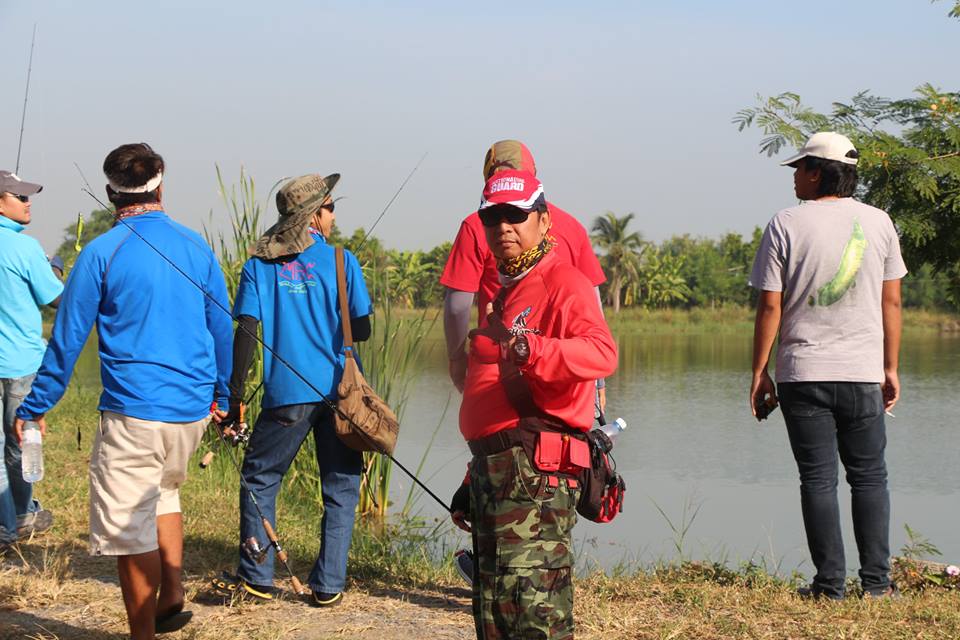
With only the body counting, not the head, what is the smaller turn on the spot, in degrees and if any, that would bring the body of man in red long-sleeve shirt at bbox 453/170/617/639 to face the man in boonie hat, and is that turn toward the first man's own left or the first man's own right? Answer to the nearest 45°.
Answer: approximately 90° to the first man's own right

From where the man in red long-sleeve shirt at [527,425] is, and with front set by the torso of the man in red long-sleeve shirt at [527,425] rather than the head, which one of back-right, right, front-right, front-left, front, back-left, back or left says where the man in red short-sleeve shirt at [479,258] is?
back-right

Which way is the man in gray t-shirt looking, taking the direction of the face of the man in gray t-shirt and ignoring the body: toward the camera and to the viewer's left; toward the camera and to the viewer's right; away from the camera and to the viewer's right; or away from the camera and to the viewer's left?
away from the camera and to the viewer's left

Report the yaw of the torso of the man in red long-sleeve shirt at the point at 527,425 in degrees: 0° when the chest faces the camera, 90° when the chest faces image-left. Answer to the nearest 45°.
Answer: approximately 45°

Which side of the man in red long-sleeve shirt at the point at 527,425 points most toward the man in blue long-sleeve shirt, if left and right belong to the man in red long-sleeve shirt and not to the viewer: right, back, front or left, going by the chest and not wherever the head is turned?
right

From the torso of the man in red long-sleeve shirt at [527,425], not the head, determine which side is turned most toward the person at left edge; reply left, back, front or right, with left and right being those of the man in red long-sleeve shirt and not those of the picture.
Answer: right
